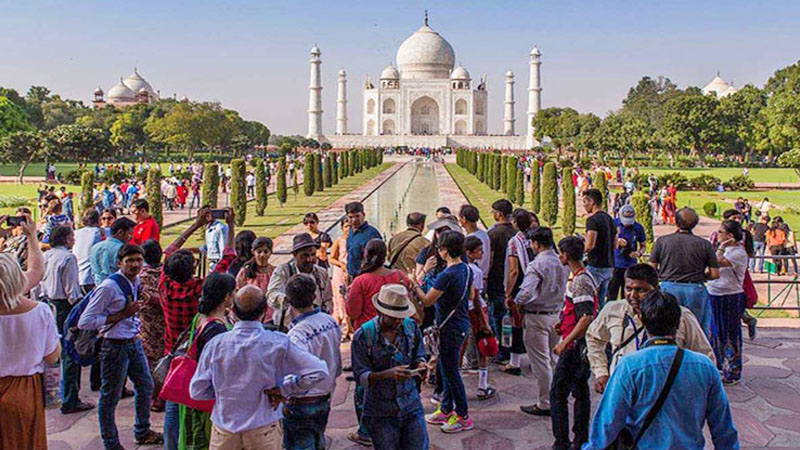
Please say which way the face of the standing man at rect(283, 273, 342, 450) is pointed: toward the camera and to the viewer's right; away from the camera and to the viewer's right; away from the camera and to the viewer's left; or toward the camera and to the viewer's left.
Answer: away from the camera and to the viewer's left

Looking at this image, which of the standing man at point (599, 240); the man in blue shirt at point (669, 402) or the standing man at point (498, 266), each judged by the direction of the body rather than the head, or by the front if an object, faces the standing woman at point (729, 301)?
the man in blue shirt

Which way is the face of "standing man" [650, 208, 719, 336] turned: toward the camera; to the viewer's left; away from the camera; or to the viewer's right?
away from the camera

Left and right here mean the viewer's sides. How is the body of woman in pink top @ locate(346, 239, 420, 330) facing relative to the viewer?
facing away from the viewer and to the right of the viewer

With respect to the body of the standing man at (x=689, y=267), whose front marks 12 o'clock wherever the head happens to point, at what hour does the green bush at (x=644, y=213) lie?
The green bush is roughly at 12 o'clock from the standing man.

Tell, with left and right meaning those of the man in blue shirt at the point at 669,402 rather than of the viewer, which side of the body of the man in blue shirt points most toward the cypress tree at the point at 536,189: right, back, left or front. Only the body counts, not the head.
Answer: front

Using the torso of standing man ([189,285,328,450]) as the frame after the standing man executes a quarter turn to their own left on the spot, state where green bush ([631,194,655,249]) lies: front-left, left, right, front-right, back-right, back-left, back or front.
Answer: back-right

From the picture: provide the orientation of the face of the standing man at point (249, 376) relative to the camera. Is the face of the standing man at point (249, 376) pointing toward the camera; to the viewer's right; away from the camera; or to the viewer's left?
away from the camera

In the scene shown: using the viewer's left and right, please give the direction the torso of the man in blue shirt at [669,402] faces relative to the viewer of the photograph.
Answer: facing away from the viewer

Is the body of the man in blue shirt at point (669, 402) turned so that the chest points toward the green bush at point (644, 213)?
yes

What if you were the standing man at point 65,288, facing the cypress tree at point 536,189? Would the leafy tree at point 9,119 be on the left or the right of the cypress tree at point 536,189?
left

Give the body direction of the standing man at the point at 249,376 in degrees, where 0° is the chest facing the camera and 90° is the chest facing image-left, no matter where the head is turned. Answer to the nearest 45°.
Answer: approximately 180°

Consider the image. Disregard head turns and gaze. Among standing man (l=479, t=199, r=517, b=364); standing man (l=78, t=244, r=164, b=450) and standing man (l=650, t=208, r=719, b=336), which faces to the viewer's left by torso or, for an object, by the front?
standing man (l=479, t=199, r=517, b=364)

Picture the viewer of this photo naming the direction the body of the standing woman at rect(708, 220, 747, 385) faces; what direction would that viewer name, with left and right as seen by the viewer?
facing to the left of the viewer
